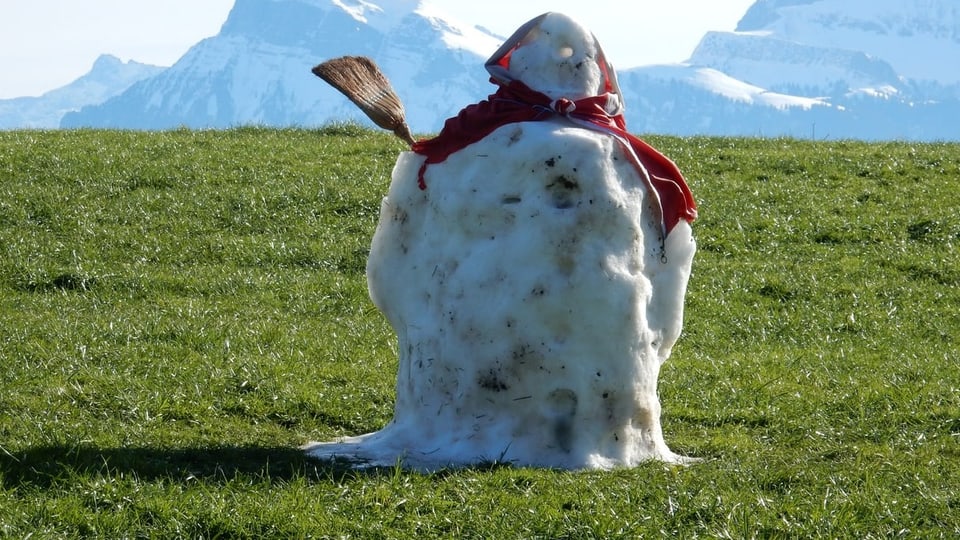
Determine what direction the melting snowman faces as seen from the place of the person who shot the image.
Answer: facing the viewer
